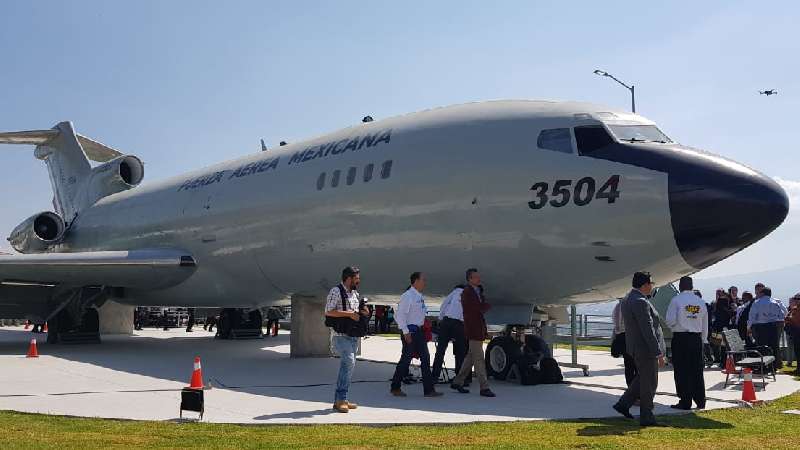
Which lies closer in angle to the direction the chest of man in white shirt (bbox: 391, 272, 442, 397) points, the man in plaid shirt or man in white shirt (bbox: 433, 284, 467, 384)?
the man in white shirt

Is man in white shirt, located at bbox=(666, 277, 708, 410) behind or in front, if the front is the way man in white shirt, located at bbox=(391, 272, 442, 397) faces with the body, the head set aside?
in front

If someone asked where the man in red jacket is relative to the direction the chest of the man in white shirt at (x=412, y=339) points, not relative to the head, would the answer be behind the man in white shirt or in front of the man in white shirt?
in front

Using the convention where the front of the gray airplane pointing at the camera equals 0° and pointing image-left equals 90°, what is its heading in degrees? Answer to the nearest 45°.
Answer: approximately 315°
